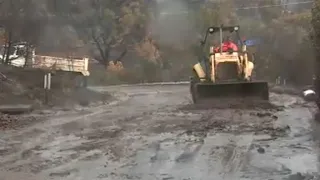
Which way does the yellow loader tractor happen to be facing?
toward the camera
